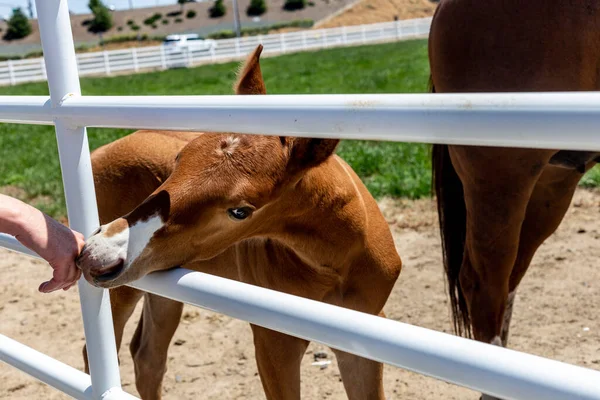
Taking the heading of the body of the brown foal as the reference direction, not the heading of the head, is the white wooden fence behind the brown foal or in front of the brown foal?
behind

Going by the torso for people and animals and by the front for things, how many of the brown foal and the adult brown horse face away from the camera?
0

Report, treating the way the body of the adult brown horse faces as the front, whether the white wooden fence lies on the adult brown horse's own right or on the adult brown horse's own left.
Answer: on the adult brown horse's own left

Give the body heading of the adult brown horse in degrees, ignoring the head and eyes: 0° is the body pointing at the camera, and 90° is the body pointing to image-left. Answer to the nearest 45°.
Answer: approximately 270°

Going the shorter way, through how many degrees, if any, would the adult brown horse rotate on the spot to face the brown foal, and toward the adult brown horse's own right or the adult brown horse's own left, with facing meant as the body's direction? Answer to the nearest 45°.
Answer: approximately 135° to the adult brown horse's own right
